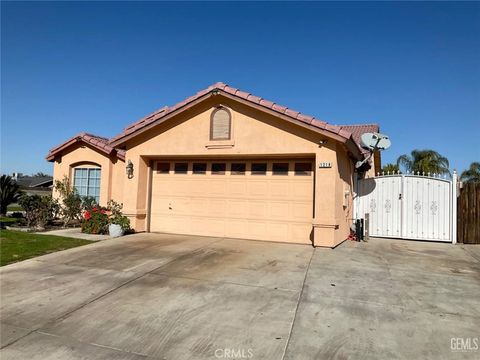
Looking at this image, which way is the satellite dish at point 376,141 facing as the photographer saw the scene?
facing the viewer and to the right of the viewer

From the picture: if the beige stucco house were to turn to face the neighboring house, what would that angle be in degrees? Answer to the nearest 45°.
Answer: approximately 135° to its right

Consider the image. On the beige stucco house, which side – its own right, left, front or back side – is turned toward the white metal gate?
left

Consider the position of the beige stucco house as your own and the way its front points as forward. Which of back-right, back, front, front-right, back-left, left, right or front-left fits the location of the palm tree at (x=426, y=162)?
back-left

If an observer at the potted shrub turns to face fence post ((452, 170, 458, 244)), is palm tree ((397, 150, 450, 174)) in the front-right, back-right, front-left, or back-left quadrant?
front-left

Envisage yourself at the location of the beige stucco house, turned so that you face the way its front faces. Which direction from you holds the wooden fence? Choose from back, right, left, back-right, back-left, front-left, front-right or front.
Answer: left

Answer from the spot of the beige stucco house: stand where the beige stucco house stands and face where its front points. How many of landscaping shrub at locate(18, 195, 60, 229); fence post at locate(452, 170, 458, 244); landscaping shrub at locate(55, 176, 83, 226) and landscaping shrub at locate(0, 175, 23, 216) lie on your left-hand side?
1

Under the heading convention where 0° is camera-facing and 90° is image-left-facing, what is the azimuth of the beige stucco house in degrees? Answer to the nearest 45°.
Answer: approximately 0°

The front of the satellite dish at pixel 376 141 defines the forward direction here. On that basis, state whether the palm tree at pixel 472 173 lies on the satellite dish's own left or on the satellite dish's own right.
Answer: on the satellite dish's own left

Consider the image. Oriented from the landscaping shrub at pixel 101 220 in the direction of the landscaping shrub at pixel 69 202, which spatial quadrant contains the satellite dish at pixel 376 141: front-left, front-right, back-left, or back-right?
back-right

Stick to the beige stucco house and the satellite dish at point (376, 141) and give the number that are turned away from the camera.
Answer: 0

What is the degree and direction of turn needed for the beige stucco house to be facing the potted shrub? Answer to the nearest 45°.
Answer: approximately 90° to its right

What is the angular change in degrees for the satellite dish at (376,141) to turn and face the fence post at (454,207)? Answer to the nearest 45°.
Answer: approximately 45° to its left
